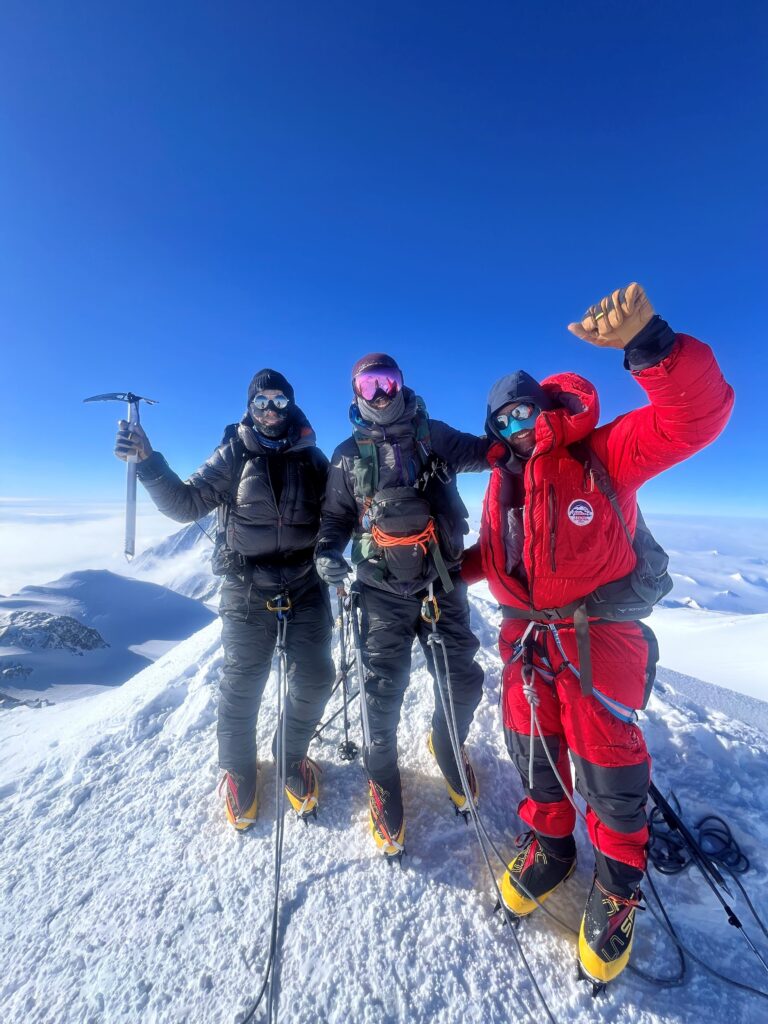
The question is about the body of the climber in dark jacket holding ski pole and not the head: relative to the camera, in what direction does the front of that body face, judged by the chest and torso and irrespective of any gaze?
toward the camera

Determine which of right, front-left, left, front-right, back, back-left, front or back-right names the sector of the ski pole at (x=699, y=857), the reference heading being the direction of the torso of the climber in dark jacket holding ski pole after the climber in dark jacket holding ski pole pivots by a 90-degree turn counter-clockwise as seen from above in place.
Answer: front
